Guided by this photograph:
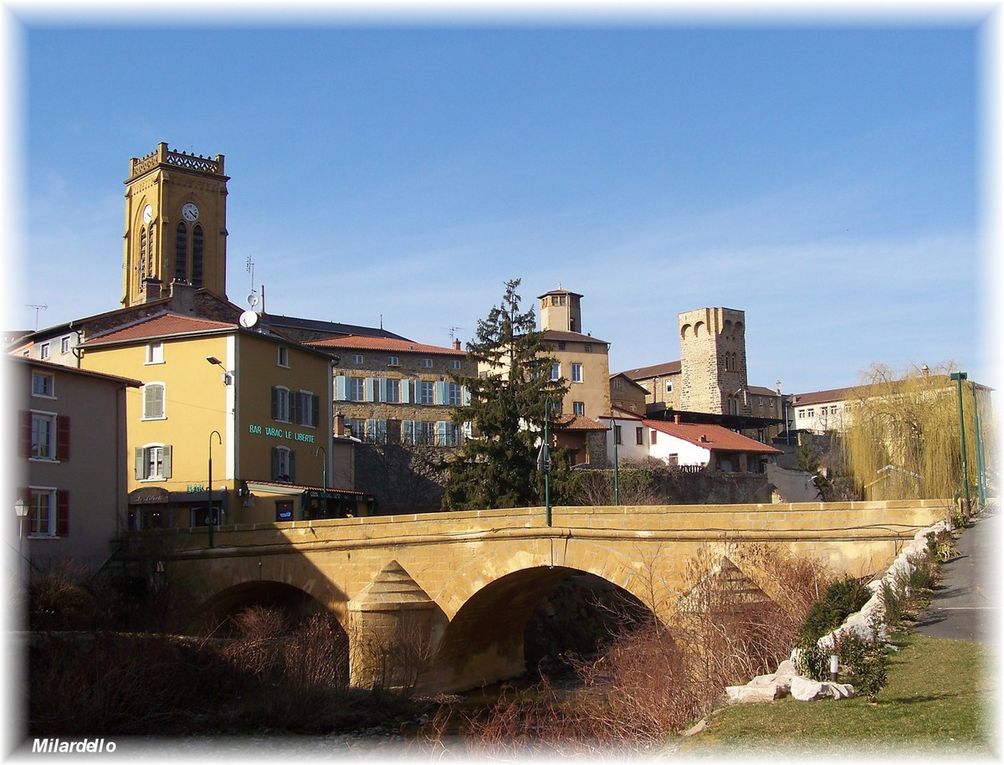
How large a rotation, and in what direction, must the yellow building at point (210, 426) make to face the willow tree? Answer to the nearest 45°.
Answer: approximately 45° to its left

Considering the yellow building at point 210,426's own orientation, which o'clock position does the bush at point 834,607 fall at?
The bush is roughly at 1 o'clock from the yellow building.

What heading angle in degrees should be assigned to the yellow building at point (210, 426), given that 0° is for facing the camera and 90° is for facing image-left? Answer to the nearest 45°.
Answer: approximately 315°

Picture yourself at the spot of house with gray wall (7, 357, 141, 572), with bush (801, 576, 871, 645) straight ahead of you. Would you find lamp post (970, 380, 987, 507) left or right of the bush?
left

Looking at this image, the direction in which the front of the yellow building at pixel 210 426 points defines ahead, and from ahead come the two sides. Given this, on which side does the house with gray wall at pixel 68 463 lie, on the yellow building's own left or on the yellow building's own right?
on the yellow building's own right

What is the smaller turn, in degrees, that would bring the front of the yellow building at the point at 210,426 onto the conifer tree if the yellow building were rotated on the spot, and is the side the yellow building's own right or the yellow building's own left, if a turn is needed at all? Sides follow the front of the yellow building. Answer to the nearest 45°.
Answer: approximately 45° to the yellow building's own left

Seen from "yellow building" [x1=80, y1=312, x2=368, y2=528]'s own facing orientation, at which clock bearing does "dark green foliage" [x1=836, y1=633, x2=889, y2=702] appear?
The dark green foliage is roughly at 1 o'clock from the yellow building.

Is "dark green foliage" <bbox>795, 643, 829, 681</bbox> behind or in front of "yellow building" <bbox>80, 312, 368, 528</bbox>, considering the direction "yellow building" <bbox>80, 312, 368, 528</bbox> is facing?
in front

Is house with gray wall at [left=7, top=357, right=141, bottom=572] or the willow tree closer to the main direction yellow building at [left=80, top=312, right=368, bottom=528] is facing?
the willow tree

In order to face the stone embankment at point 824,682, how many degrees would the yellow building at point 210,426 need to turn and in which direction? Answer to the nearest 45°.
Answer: approximately 45° to its right

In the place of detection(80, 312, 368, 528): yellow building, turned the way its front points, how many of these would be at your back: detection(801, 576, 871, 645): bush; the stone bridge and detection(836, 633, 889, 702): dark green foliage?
0

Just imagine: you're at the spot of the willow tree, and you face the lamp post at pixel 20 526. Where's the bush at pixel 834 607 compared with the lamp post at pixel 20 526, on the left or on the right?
left

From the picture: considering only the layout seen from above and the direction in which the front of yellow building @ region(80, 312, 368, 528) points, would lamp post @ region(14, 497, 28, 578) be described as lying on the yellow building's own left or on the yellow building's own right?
on the yellow building's own right
